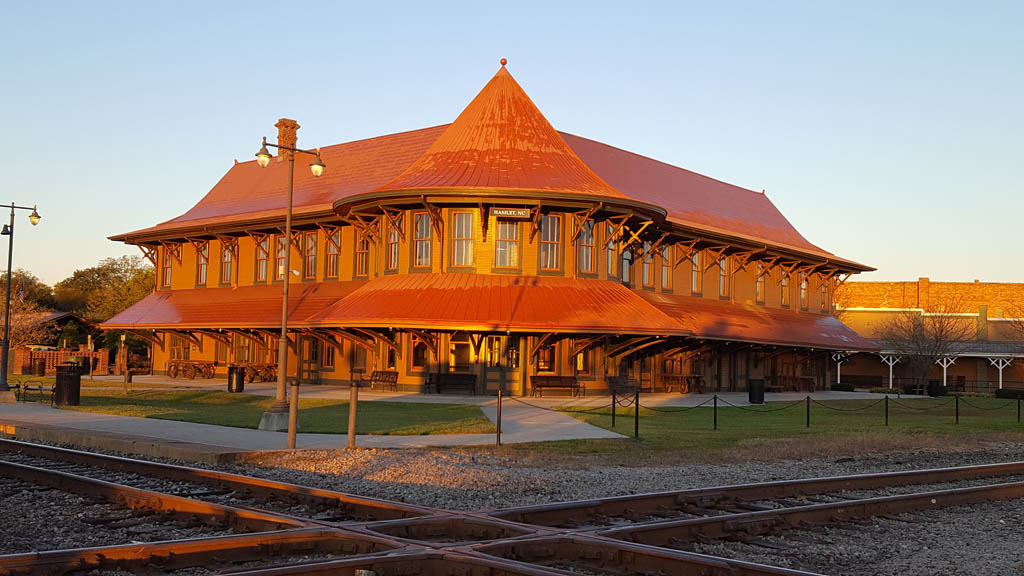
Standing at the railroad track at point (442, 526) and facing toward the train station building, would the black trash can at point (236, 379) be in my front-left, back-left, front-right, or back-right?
front-left

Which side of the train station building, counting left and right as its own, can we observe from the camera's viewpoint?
front

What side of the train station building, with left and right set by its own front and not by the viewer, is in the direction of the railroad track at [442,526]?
front

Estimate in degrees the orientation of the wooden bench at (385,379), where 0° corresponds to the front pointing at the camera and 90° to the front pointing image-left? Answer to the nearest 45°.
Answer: approximately 45°

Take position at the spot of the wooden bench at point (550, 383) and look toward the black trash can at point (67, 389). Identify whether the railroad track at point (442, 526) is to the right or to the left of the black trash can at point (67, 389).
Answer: left

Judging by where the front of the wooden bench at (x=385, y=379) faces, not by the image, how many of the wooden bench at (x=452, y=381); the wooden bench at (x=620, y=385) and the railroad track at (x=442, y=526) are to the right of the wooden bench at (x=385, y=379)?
0

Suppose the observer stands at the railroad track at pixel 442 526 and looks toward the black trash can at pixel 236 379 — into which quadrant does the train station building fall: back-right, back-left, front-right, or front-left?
front-right

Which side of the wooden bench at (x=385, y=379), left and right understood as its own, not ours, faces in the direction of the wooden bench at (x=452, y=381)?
left

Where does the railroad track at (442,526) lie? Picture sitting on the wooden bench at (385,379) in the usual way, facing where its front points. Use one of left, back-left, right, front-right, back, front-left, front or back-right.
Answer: front-left

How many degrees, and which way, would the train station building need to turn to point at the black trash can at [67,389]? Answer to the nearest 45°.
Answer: approximately 45° to its right

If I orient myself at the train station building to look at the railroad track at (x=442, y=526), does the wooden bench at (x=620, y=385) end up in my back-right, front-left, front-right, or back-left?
front-left

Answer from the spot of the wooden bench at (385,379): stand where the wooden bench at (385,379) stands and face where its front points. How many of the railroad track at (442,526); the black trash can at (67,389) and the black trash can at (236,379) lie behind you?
0
